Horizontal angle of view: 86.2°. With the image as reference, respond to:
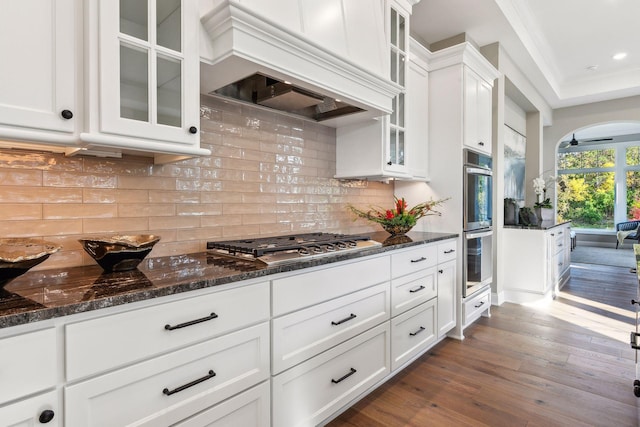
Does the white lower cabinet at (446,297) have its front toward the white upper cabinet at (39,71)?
no

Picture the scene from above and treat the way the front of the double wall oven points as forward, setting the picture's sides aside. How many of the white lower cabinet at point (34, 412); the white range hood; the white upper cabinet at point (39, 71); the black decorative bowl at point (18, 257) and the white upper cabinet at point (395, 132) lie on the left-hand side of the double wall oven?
0

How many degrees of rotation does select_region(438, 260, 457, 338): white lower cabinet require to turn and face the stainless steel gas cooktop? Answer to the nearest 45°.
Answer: approximately 90° to its right

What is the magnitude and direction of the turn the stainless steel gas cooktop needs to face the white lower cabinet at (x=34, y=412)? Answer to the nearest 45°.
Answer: approximately 90° to its right

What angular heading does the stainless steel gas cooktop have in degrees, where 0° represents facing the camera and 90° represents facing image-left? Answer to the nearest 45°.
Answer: approximately 315°

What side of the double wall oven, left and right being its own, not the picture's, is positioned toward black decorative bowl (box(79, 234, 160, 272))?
right

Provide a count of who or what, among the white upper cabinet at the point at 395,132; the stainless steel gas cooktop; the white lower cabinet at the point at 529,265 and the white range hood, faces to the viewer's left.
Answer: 0

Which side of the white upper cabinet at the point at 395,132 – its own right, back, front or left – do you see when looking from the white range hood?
right

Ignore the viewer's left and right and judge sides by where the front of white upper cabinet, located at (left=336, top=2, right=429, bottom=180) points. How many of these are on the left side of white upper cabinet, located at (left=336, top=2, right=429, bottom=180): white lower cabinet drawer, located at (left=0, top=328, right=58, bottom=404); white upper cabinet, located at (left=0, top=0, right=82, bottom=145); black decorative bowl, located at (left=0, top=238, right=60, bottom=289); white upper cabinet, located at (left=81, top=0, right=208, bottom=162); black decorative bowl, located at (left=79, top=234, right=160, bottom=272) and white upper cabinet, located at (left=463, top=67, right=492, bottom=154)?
1

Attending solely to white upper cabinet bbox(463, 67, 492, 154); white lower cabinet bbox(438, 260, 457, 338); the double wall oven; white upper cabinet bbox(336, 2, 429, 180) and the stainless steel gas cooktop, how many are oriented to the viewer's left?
0

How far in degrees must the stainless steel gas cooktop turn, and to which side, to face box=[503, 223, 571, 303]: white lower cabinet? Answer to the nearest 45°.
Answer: approximately 90° to its left

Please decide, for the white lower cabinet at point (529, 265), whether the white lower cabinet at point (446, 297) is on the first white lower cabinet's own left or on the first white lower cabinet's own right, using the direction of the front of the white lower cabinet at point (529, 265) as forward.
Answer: on the first white lower cabinet's own right

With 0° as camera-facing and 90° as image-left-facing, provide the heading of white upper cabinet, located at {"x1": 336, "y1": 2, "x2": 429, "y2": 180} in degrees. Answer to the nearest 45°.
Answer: approximately 315°

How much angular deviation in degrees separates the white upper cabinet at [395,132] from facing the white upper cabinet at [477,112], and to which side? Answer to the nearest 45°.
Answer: approximately 90° to its left

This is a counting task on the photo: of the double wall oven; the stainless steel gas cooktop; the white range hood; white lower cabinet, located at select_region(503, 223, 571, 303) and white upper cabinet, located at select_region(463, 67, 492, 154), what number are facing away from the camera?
0

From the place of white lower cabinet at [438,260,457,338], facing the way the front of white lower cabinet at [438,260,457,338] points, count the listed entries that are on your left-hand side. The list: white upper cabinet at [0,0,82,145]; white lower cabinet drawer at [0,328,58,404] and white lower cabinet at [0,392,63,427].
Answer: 0

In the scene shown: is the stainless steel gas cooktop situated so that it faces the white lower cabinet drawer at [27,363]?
no
